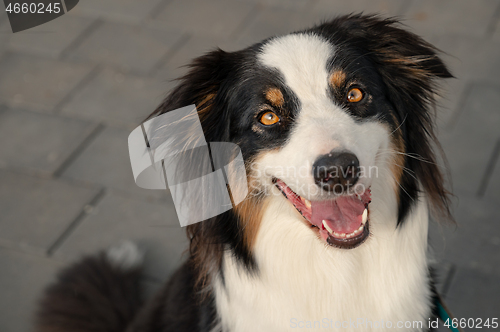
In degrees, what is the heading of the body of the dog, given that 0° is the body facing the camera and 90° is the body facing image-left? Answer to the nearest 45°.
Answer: approximately 315°
